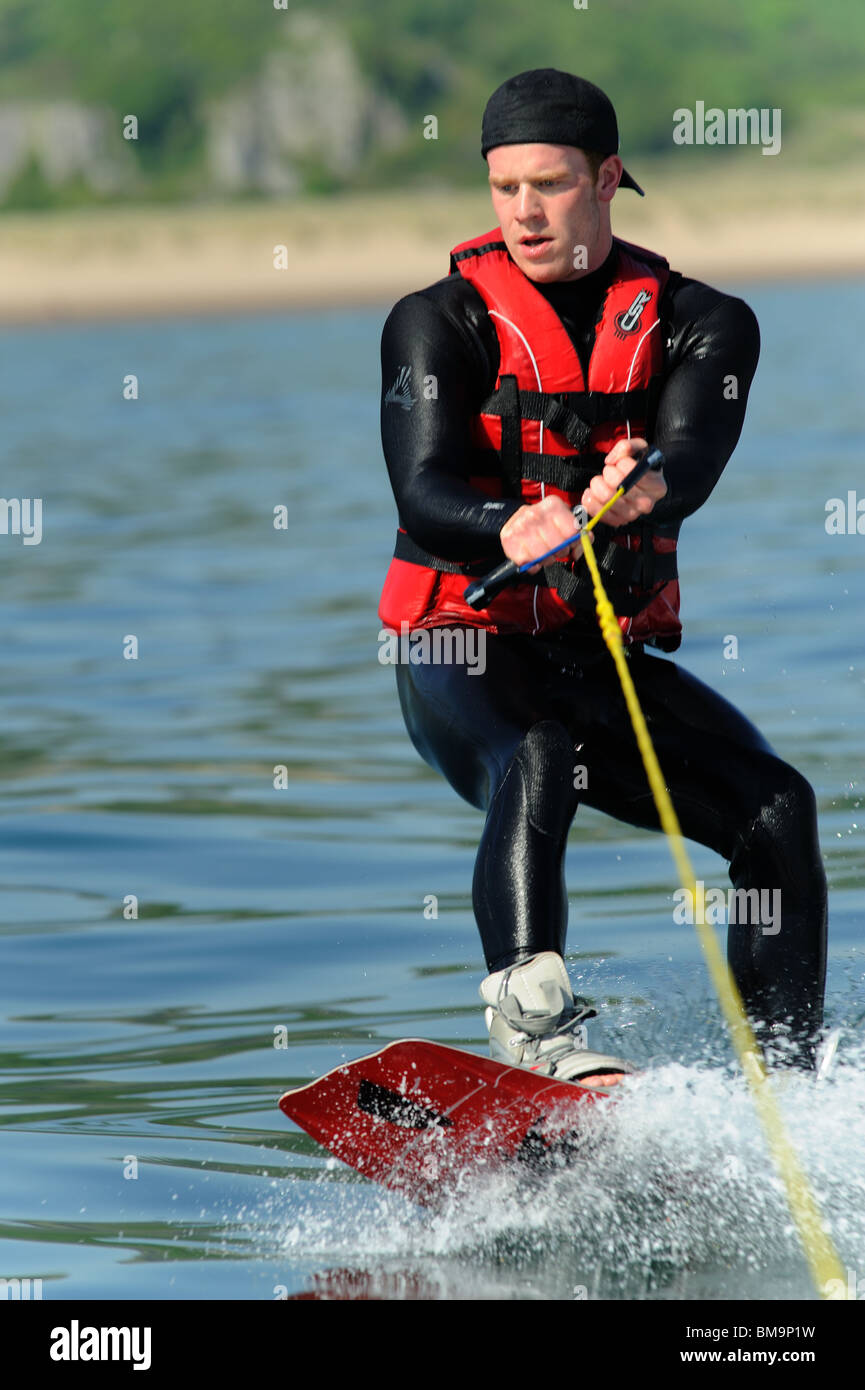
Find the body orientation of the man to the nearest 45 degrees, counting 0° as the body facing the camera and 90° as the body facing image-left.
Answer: approximately 0°
